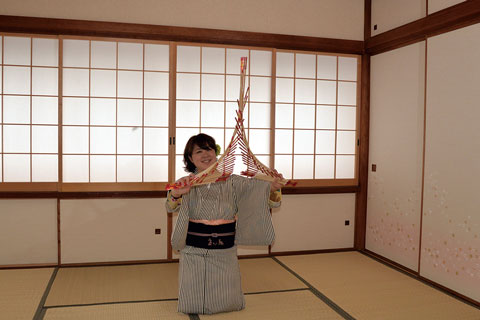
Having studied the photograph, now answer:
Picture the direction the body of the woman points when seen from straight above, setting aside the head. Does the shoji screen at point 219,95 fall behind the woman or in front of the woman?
behind

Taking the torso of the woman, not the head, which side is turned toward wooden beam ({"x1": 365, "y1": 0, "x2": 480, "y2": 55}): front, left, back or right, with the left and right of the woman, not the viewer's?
left

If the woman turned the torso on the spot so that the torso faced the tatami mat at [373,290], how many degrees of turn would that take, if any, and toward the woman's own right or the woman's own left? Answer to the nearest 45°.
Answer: approximately 90° to the woman's own left

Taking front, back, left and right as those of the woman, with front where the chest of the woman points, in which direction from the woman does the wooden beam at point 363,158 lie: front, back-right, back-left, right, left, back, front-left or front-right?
back-left

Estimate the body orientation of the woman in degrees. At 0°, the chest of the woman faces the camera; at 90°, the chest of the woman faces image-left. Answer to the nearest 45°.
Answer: approximately 0°

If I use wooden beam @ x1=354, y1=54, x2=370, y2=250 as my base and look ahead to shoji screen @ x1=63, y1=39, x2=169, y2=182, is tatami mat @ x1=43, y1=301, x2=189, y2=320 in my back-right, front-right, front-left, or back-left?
front-left

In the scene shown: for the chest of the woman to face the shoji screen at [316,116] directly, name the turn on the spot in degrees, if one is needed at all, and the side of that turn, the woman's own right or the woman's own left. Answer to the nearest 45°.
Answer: approximately 135° to the woman's own left

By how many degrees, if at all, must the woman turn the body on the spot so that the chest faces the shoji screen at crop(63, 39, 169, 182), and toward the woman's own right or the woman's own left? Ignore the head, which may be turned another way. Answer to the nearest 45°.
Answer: approximately 135° to the woman's own right

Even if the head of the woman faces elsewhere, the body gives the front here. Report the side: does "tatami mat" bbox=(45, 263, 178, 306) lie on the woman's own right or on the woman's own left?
on the woman's own right

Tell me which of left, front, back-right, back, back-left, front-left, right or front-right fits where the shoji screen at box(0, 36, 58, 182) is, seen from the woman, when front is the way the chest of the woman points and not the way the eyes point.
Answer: back-right
